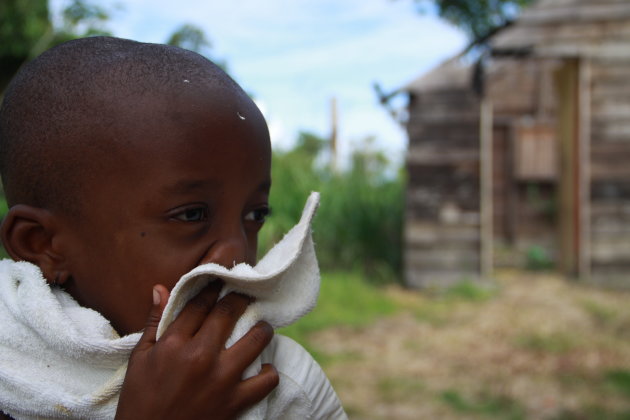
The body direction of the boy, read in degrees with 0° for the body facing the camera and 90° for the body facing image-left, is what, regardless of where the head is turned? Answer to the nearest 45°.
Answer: approximately 315°

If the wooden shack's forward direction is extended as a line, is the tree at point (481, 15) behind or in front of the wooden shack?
behind

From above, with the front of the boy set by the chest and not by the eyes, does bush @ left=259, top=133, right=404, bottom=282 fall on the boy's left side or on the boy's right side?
on the boy's left side

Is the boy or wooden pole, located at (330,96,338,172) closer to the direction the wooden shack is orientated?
the boy

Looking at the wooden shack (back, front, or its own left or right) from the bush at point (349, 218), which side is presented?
right

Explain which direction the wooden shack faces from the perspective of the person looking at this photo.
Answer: facing the viewer

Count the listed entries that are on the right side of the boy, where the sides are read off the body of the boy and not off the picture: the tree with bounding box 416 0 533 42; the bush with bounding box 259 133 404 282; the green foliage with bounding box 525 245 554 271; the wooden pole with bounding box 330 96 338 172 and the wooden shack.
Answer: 0

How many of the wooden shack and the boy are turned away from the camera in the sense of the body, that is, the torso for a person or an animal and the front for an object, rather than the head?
0

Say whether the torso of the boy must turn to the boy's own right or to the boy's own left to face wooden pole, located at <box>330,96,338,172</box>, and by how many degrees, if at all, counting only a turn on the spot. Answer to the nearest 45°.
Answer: approximately 135° to the boy's own left

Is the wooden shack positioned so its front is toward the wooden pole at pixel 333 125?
no

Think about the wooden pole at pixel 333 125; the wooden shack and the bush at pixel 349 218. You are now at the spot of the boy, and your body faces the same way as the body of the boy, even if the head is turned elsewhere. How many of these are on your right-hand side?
0

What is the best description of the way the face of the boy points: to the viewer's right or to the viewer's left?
to the viewer's right

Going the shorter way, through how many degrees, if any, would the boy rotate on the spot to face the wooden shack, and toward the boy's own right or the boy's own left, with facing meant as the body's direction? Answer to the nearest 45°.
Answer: approximately 90° to the boy's own left

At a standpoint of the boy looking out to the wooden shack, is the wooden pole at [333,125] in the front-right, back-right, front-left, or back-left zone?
front-left

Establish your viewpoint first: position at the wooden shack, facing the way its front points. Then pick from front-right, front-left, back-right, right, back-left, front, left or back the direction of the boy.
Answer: front
